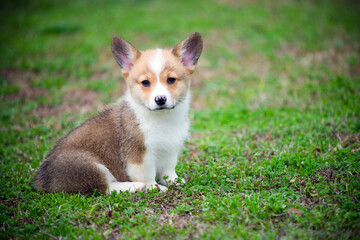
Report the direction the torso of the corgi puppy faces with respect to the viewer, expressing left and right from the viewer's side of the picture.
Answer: facing the viewer and to the right of the viewer
